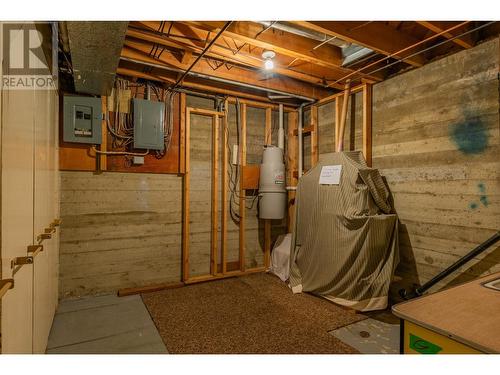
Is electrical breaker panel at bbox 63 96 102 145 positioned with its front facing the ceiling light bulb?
no

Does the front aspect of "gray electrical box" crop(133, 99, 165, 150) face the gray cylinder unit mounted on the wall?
no

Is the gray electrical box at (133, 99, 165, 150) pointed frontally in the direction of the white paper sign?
no

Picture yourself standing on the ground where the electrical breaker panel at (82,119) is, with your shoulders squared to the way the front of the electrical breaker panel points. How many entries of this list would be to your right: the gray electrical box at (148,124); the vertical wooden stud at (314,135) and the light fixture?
0

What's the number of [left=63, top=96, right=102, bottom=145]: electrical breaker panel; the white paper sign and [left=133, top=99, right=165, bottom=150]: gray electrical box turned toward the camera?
3

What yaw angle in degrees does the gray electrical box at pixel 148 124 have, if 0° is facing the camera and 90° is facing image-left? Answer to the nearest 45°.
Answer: approximately 0°

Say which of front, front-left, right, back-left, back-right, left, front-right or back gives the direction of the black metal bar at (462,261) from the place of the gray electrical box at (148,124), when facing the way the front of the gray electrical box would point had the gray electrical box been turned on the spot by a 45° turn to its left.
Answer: front

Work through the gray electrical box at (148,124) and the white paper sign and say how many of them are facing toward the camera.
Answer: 2

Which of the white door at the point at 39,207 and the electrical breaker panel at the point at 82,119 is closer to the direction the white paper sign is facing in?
the white door

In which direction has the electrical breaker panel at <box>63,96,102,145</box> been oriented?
toward the camera

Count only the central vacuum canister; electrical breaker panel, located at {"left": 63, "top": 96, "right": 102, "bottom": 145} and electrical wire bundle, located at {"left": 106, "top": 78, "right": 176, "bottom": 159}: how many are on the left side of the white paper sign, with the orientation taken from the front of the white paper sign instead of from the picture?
0

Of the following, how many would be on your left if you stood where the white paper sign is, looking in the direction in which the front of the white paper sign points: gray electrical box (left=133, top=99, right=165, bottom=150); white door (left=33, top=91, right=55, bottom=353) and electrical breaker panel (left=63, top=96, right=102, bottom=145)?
0

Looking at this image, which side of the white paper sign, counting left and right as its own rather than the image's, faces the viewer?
front

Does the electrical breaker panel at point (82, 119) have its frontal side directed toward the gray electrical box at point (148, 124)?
no
